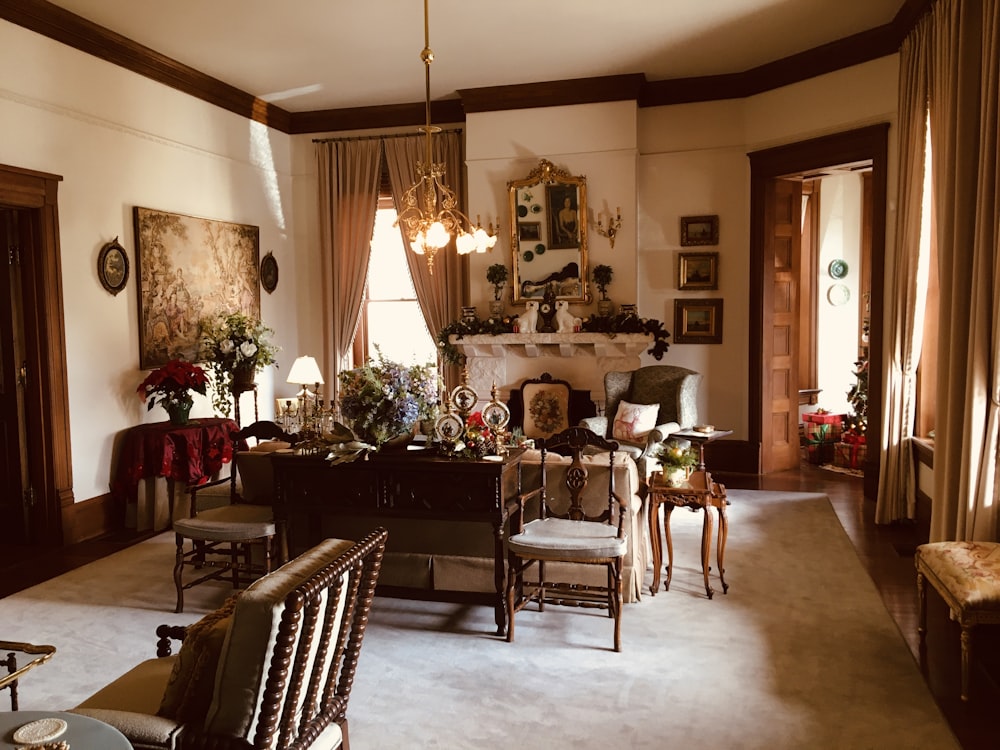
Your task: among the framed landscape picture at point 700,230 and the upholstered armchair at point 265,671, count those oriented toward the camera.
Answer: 1

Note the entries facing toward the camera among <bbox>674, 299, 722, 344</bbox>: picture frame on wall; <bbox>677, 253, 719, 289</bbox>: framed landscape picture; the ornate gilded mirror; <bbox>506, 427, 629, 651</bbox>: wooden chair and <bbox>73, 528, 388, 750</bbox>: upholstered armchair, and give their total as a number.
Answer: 4

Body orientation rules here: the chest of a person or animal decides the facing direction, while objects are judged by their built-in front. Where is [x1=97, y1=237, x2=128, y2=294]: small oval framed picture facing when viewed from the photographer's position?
facing the viewer and to the right of the viewer

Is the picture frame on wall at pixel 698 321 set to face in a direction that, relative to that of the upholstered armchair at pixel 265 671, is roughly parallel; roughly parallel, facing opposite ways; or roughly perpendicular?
roughly perpendicular

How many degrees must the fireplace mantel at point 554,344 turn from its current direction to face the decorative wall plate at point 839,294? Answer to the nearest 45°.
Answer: approximately 135° to its left

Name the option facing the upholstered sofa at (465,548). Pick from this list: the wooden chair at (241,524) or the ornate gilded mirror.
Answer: the ornate gilded mirror

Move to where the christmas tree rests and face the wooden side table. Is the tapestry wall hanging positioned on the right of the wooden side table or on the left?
right

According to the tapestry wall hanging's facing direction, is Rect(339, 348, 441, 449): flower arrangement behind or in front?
in front

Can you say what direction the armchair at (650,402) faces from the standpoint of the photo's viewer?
facing the viewer and to the left of the viewer

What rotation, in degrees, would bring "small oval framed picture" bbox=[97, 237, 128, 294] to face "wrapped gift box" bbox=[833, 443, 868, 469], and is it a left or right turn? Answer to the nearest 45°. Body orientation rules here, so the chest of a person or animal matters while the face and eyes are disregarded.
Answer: approximately 45° to its left

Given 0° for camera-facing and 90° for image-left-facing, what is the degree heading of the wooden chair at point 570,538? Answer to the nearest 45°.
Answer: approximately 0°

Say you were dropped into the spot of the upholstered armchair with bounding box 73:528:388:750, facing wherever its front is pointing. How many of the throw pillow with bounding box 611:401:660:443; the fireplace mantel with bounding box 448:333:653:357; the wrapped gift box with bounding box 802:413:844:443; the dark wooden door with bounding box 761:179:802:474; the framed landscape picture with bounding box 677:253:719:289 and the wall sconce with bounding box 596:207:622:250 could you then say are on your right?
6

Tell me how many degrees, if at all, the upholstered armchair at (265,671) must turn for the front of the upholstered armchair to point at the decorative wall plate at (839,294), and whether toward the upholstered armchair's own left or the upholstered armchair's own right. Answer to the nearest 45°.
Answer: approximately 90° to the upholstered armchair's own right

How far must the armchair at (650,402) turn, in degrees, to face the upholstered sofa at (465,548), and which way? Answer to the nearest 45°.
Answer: approximately 45° to its left

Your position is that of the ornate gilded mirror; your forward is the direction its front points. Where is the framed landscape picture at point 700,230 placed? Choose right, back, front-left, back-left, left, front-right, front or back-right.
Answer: left
